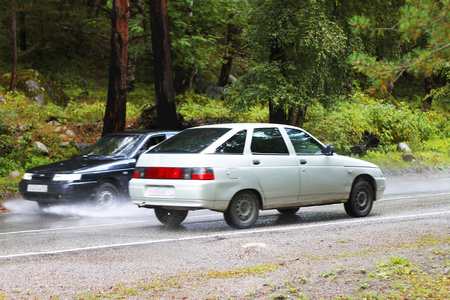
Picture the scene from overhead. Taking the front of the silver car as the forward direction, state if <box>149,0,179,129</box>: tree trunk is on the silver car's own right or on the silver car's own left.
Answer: on the silver car's own left

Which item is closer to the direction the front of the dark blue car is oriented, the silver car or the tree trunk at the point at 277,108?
the silver car

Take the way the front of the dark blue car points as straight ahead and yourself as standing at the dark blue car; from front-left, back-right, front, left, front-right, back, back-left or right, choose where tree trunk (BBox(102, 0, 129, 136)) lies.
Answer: back-right

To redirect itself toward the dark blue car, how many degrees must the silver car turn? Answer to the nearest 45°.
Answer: approximately 90° to its left

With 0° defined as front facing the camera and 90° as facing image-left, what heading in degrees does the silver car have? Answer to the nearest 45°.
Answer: approximately 225°

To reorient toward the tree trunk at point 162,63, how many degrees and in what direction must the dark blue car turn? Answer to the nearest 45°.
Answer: approximately 135° to its right

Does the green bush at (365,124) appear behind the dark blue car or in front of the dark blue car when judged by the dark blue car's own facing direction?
behind

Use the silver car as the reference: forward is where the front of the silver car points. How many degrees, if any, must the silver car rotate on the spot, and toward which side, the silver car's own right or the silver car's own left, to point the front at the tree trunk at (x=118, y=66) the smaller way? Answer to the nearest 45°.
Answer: approximately 90° to the silver car's own left

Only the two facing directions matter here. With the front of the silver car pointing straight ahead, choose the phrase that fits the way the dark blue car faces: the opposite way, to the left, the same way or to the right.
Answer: the opposite way
